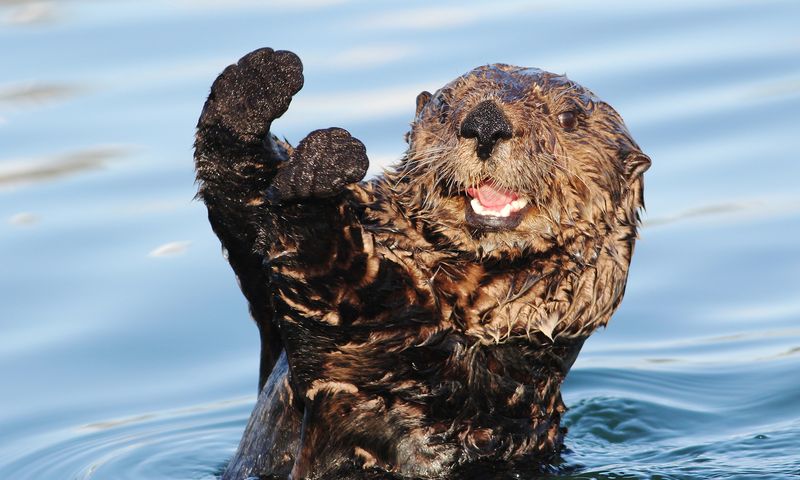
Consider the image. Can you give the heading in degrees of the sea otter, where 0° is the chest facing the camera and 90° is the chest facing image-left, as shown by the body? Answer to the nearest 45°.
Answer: approximately 45°
